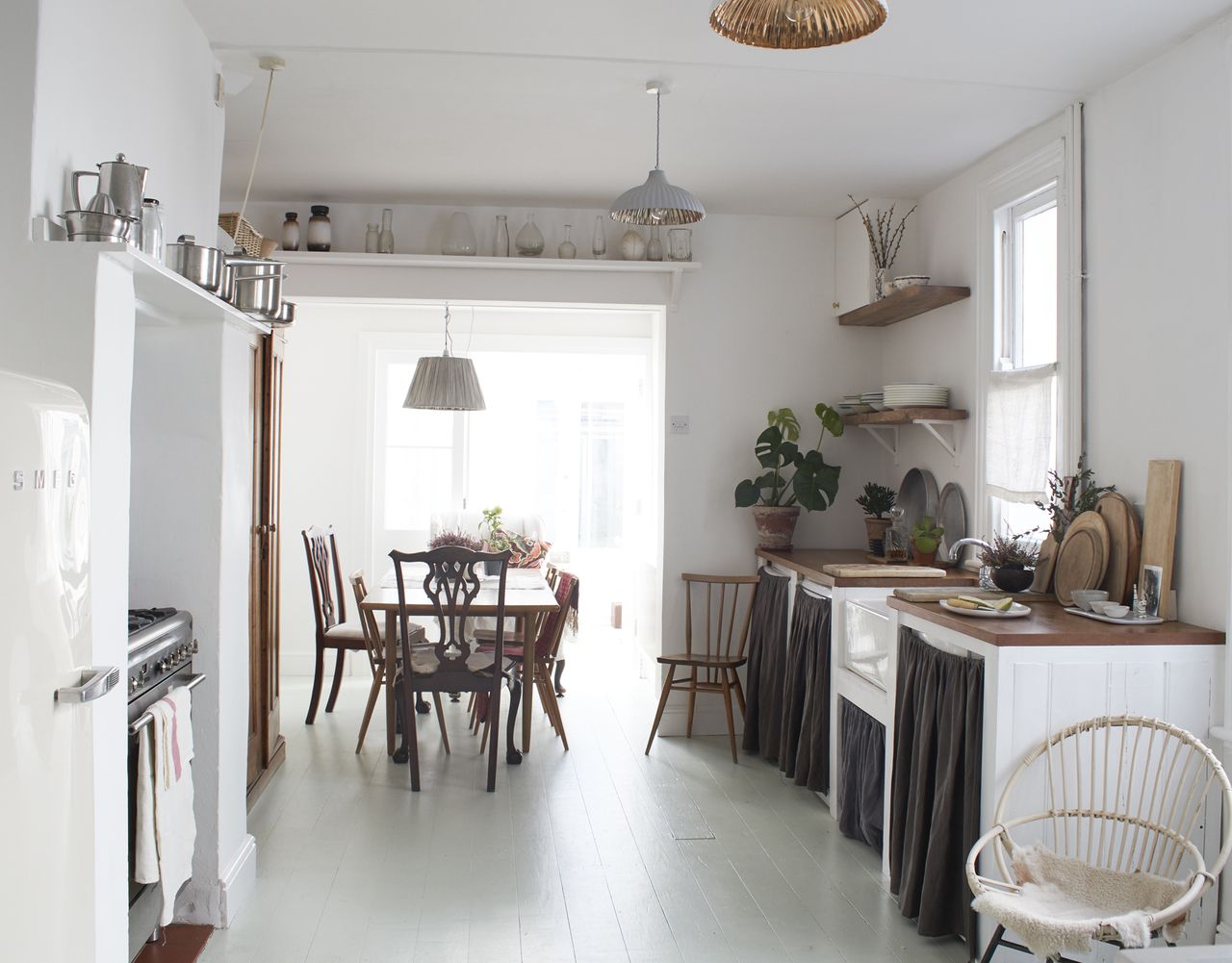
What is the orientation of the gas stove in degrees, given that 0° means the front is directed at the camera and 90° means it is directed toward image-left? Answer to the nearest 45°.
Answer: approximately 315°

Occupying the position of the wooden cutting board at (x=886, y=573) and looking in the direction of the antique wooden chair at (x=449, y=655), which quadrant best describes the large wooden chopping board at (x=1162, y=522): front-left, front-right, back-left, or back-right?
back-left

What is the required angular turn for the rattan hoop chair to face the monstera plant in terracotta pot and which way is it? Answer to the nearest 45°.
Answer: approximately 90° to its right

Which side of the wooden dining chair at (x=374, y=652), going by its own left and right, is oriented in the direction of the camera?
right

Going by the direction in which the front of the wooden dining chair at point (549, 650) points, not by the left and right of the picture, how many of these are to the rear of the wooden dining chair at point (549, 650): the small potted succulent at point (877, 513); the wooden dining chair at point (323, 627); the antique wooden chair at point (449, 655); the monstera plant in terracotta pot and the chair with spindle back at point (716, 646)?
3

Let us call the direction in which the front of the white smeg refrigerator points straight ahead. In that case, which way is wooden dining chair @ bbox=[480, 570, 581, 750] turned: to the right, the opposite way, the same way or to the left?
the opposite way

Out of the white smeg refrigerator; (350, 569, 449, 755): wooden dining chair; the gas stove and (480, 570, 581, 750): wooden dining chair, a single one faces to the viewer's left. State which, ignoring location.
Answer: (480, 570, 581, 750): wooden dining chair

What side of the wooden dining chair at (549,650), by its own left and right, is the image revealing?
left

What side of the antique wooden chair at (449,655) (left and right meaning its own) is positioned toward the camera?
back
